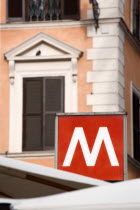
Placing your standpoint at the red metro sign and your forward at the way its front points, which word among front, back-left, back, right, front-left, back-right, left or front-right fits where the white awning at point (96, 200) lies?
front

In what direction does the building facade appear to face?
toward the camera

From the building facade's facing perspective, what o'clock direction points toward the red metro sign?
The red metro sign is roughly at 12 o'clock from the building facade.

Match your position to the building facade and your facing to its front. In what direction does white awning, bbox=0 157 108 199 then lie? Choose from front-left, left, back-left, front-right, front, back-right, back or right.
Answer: front

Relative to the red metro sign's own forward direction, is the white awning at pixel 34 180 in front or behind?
in front

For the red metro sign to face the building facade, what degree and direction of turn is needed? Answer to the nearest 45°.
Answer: approximately 180°

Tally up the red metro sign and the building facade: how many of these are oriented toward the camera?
2

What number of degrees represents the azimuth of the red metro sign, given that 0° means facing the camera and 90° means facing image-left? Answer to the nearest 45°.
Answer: approximately 0°

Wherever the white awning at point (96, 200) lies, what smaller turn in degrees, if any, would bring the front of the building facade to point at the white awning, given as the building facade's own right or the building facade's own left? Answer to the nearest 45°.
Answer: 0° — it already faces it

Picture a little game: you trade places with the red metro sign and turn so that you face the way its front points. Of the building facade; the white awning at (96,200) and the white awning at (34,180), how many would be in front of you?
2

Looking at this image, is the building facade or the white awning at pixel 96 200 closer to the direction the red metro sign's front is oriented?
the white awning
